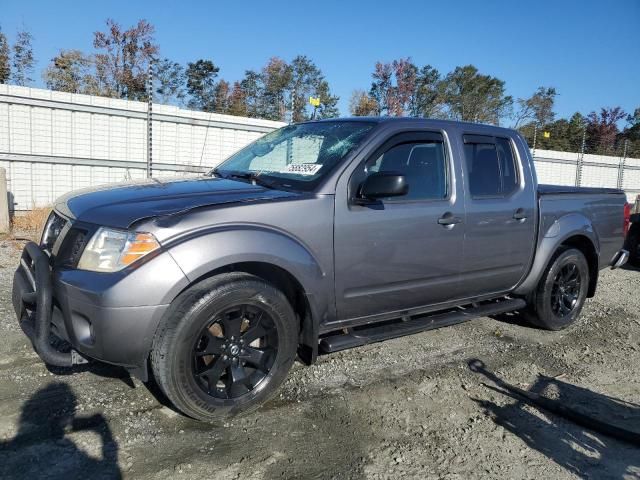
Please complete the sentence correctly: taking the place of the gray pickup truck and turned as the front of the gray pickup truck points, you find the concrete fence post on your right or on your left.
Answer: on your right

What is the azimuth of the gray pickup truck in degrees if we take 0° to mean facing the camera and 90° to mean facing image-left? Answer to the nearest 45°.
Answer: approximately 45°

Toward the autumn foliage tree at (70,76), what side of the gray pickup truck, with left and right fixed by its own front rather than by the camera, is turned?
right

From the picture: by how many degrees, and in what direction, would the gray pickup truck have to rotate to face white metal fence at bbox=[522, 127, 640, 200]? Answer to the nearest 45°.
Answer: approximately 180°
